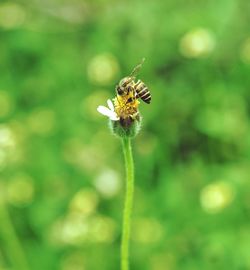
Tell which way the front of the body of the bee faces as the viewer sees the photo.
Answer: to the viewer's left
